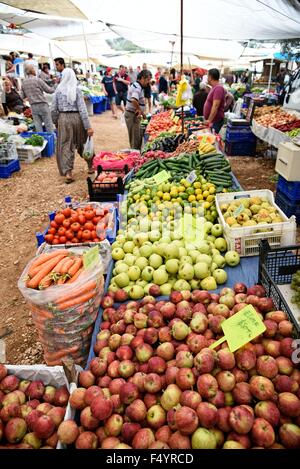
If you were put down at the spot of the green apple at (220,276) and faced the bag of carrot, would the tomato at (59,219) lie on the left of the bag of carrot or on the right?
right

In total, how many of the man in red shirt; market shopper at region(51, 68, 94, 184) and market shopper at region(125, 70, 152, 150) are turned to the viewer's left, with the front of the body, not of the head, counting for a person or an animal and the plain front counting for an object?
1
